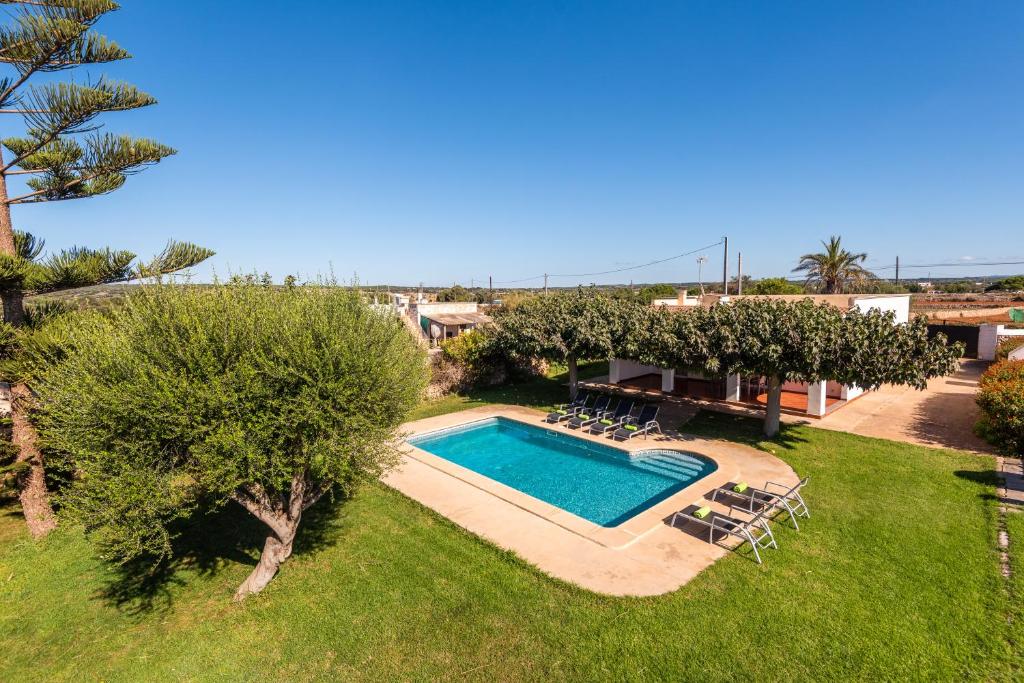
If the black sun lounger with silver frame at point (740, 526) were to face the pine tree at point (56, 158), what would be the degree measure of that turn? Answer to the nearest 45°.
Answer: approximately 45° to its left

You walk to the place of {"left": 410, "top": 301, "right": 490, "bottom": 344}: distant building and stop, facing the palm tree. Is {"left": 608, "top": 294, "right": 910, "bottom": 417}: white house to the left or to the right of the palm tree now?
right

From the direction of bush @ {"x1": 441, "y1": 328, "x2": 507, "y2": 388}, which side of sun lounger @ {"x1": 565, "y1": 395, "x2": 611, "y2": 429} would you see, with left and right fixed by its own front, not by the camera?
right

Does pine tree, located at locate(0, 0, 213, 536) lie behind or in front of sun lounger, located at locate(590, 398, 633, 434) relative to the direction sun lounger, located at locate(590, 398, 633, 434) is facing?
in front

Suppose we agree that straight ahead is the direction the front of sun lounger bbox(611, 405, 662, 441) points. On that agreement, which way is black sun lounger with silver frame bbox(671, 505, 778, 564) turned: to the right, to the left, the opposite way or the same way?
to the right

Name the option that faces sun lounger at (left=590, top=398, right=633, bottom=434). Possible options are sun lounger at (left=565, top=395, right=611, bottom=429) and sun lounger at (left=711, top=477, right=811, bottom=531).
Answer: sun lounger at (left=711, top=477, right=811, bottom=531)

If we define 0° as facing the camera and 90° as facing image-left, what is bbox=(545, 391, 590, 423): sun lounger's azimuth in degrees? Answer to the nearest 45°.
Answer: approximately 45°

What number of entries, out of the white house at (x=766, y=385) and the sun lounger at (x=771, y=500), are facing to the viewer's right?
0

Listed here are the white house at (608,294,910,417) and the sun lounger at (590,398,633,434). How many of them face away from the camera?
0

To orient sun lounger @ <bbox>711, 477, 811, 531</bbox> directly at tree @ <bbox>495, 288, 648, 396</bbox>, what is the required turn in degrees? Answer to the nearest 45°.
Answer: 0° — it already faces it

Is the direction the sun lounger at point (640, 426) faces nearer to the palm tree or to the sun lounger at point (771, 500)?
the sun lounger

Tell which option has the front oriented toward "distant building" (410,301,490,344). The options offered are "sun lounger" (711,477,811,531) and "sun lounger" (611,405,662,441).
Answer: "sun lounger" (711,477,811,531)

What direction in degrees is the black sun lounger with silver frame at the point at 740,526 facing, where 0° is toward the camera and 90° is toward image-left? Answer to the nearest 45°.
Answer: approximately 135°
